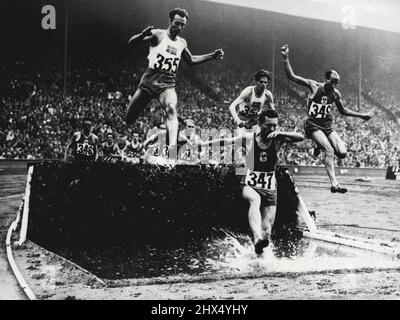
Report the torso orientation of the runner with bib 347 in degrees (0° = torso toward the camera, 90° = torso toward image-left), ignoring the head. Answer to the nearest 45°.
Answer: approximately 0°
